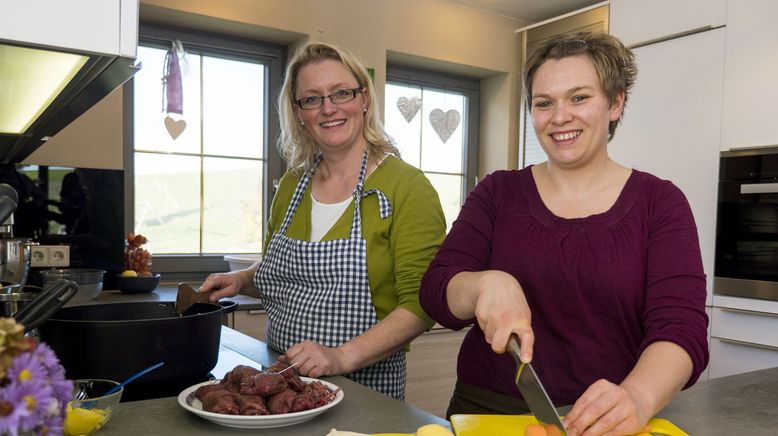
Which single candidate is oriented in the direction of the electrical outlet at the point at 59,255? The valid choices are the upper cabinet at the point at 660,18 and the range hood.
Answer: the upper cabinet

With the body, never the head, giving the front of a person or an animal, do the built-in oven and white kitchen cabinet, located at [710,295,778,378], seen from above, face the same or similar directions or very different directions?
same or similar directions

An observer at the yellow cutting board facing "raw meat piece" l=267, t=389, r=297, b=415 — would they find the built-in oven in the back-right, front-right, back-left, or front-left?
back-right

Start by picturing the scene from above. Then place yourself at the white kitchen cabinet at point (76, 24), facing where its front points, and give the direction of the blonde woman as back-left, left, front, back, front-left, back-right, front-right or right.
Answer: left

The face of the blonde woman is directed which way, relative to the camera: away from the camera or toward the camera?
toward the camera

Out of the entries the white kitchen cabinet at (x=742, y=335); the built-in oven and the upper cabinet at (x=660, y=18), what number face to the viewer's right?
0

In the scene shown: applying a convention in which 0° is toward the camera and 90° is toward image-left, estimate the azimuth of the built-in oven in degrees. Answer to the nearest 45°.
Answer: approximately 45°

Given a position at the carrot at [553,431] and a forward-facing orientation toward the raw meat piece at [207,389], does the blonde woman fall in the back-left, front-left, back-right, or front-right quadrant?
front-right

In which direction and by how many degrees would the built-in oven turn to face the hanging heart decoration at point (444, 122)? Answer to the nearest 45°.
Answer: approximately 45° to its right

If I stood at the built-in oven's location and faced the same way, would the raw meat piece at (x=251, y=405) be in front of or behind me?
in front

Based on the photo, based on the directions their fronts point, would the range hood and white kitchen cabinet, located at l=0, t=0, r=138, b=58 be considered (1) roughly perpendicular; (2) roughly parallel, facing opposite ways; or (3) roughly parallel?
roughly parallel

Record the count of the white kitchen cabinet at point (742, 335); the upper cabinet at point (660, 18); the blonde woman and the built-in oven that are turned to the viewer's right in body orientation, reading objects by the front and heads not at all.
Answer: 0

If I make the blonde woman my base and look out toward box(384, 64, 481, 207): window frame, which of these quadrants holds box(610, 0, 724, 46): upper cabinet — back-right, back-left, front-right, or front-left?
front-right

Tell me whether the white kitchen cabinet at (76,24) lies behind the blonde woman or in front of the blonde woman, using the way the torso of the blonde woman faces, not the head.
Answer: in front
